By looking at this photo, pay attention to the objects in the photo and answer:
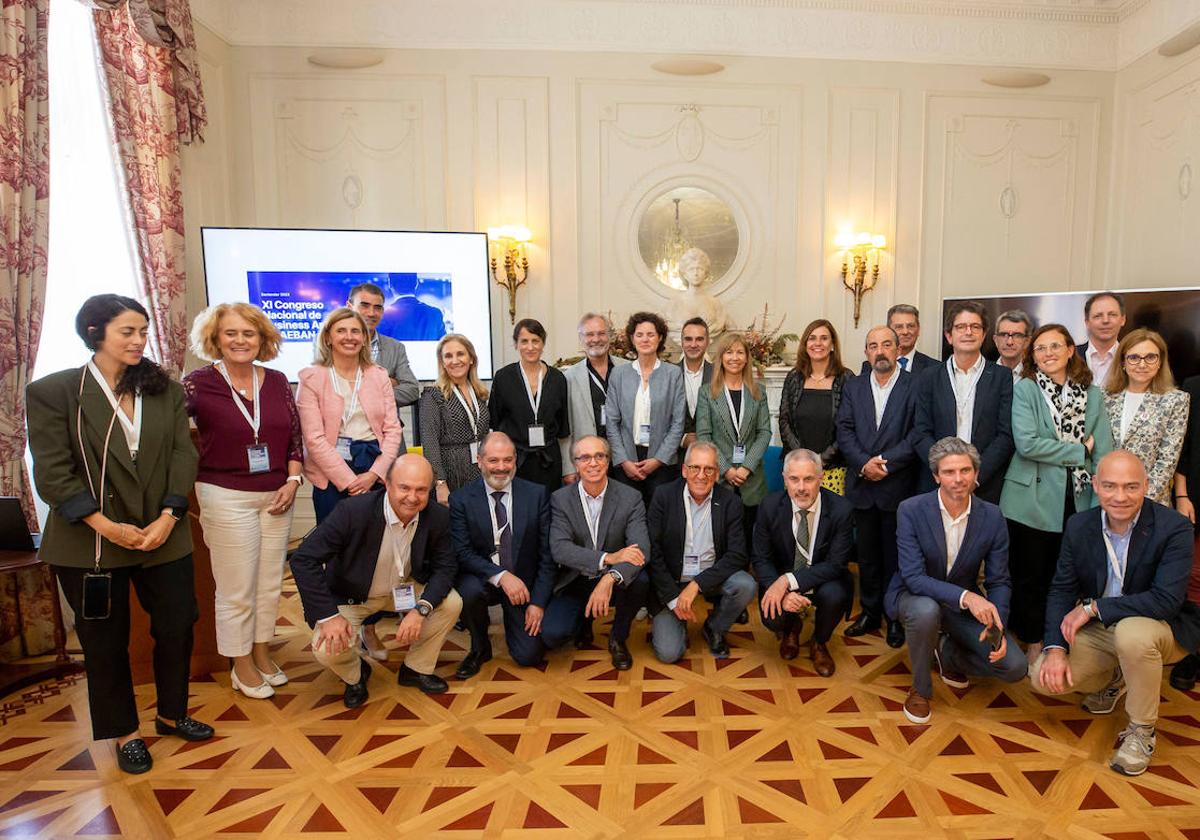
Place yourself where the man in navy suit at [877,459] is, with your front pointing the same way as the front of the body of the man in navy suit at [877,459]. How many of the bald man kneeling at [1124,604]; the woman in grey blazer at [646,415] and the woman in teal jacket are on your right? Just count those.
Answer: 1

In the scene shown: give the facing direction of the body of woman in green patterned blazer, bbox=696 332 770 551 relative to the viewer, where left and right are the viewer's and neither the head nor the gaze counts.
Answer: facing the viewer

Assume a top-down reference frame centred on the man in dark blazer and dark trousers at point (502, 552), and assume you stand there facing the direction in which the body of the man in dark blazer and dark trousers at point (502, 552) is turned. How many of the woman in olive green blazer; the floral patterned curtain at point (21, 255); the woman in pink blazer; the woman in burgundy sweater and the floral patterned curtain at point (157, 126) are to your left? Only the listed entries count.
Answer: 0

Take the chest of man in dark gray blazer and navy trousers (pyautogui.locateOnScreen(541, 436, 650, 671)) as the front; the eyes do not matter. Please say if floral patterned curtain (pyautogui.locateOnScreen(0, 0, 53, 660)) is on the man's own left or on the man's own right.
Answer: on the man's own right

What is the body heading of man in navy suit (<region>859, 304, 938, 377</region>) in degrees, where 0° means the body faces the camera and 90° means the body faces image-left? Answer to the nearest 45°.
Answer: approximately 0°

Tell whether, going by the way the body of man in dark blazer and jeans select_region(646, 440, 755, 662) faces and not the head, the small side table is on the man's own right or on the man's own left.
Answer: on the man's own right

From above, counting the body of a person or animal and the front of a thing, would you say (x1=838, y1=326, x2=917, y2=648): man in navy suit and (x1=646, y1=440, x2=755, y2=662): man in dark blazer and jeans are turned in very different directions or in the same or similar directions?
same or similar directions

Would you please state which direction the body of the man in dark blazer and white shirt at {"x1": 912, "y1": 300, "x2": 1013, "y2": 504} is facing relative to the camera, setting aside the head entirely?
toward the camera

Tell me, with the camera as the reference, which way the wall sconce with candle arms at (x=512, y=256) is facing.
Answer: facing the viewer

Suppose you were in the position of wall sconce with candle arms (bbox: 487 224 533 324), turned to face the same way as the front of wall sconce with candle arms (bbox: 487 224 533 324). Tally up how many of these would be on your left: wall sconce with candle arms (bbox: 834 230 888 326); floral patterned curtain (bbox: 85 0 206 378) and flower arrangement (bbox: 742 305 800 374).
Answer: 2

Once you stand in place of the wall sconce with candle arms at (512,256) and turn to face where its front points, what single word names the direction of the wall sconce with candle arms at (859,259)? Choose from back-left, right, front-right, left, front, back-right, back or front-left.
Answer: left

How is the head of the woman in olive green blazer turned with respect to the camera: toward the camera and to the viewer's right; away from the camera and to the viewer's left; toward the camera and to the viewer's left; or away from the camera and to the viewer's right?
toward the camera and to the viewer's right

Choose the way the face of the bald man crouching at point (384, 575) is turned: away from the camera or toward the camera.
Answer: toward the camera

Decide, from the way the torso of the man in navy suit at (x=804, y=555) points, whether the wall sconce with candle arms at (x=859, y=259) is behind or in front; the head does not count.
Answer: behind

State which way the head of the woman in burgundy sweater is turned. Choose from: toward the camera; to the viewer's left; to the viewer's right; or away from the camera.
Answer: toward the camera

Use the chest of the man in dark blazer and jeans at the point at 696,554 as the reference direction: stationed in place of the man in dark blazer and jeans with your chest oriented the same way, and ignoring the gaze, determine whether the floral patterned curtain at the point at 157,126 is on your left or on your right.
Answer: on your right
